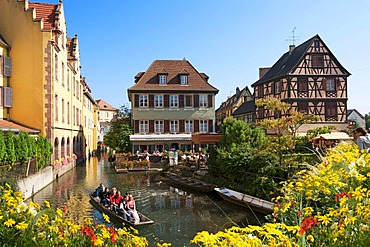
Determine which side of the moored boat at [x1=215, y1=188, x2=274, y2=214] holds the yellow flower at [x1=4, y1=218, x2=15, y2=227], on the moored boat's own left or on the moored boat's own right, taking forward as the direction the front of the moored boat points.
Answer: on the moored boat's own left

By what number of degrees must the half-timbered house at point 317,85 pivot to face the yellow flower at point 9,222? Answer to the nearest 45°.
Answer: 0° — it already faces it

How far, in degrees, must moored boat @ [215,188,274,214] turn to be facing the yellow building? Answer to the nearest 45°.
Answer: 0° — it already faces it

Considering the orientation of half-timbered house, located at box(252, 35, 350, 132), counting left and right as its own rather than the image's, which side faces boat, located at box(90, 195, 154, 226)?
front

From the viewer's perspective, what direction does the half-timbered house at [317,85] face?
toward the camera

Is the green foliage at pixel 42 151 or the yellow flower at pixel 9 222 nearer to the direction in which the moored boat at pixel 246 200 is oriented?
the green foliage

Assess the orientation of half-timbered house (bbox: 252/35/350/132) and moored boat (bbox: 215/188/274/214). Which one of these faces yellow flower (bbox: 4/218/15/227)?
the half-timbered house
